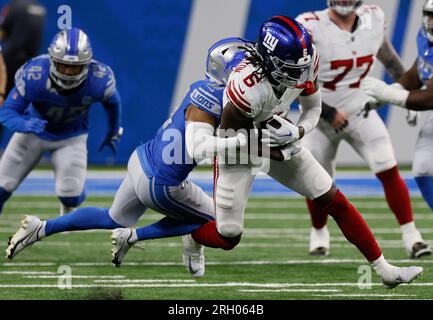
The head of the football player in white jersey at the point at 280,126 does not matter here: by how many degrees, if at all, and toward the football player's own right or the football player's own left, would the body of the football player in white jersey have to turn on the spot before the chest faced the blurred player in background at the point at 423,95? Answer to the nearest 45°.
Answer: approximately 90° to the football player's own left

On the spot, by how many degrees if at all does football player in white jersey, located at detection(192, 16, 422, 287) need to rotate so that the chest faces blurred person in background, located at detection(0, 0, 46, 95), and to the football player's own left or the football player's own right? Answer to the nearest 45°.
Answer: approximately 180°

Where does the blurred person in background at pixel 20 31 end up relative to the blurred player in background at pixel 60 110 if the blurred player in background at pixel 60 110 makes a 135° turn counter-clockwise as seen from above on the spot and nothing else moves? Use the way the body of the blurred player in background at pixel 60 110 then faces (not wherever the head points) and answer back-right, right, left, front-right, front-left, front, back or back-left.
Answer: front-left

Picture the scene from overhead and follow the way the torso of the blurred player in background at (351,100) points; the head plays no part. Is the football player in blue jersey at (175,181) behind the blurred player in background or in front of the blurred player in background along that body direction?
in front

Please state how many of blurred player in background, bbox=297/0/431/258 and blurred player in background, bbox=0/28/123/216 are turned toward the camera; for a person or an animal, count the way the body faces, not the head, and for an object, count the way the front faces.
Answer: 2

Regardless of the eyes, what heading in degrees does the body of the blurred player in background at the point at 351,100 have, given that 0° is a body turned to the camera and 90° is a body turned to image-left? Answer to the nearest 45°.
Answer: approximately 0°

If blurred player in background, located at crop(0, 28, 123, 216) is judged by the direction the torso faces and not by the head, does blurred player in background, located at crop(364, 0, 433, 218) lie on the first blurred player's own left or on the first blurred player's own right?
on the first blurred player's own left

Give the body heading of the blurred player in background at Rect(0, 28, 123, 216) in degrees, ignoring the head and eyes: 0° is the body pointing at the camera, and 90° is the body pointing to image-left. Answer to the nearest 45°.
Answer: approximately 0°

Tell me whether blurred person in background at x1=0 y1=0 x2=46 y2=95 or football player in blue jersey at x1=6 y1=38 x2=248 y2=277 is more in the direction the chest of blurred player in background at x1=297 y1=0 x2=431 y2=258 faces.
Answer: the football player in blue jersey

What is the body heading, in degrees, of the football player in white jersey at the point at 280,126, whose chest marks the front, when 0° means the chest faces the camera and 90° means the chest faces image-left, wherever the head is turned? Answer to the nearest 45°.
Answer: approximately 315°

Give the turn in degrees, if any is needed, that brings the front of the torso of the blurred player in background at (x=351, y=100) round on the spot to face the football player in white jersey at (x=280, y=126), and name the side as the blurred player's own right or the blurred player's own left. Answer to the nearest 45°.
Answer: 0° — they already face them
